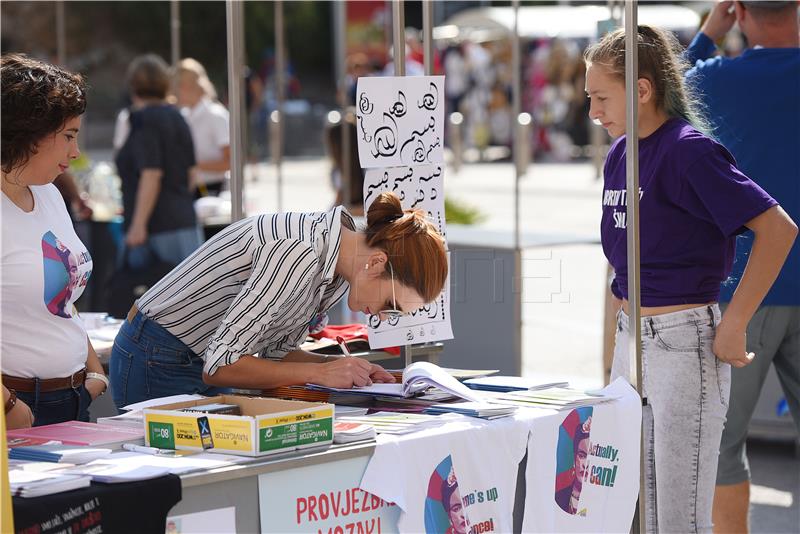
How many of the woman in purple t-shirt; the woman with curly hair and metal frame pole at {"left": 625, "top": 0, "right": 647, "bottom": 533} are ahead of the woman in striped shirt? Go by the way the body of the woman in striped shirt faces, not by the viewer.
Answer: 2

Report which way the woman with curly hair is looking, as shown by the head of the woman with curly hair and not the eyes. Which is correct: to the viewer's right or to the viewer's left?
to the viewer's right

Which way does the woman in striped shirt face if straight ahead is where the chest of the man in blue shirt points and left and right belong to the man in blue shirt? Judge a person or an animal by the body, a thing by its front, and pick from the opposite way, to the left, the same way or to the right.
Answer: to the right

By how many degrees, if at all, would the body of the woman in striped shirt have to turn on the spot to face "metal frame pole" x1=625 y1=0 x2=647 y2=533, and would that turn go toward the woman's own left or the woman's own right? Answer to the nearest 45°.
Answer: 0° — they already face it

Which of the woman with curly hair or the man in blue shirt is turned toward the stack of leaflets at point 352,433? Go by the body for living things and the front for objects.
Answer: the woman with curly hair

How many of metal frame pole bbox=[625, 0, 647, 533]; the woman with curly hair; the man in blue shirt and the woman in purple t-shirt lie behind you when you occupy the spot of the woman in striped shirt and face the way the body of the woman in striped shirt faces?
1

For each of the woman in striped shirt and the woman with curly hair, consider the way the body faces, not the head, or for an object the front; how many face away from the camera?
0

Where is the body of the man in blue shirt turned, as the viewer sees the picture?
away from the camera

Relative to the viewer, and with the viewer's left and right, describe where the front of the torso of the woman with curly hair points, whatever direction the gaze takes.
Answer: facing the viewer and to the right of the viewer

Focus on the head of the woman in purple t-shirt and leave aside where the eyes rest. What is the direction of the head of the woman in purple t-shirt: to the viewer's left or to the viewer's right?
to the viewer's left

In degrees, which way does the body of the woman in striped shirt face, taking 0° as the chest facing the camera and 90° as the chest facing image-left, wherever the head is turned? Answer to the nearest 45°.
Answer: approximately 270°

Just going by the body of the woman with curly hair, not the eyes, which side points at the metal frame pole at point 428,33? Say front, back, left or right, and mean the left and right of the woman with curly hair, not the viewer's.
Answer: left

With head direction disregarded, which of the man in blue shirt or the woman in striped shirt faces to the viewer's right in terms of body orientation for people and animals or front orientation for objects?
the woman in striped shirt
